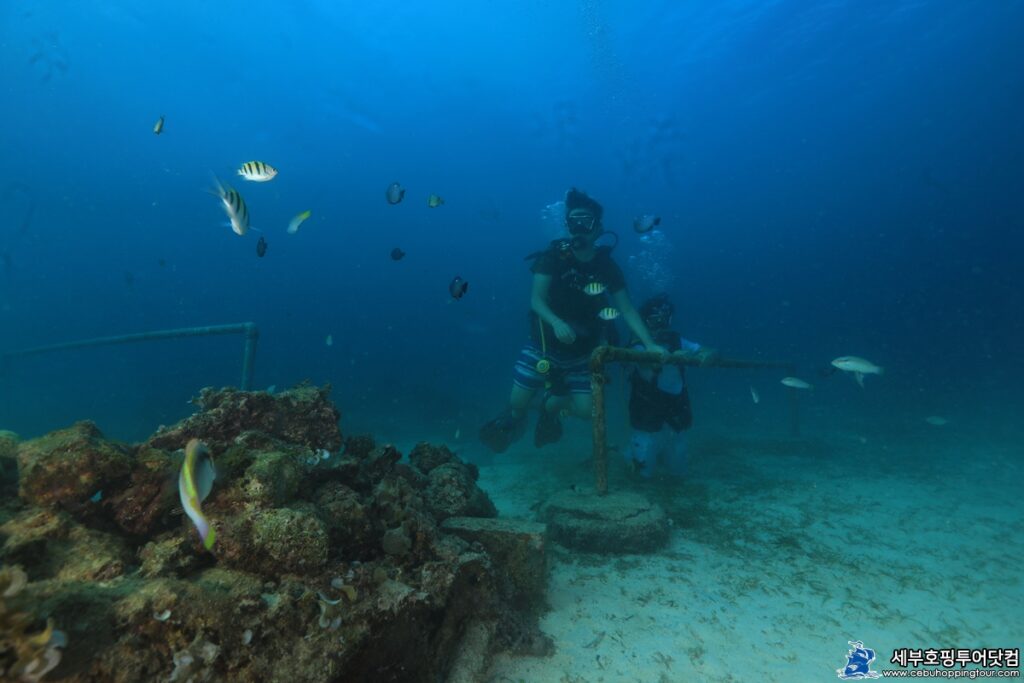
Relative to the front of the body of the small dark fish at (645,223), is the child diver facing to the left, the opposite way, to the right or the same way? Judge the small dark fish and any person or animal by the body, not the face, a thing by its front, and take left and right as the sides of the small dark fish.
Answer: to the left

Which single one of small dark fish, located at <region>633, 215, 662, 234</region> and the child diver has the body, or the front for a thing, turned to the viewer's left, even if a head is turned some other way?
the small dark fish

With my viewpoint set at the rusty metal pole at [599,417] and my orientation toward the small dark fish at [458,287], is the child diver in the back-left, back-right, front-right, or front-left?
back-right

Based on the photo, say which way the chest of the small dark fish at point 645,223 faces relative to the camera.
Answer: to the viewer's left

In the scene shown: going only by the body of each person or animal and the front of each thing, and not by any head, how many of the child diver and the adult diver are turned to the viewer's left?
0

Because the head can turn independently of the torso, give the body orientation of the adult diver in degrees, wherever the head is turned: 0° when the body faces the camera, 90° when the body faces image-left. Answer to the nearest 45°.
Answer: approximately 0°

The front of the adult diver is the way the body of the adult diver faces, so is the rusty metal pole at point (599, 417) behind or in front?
in front
